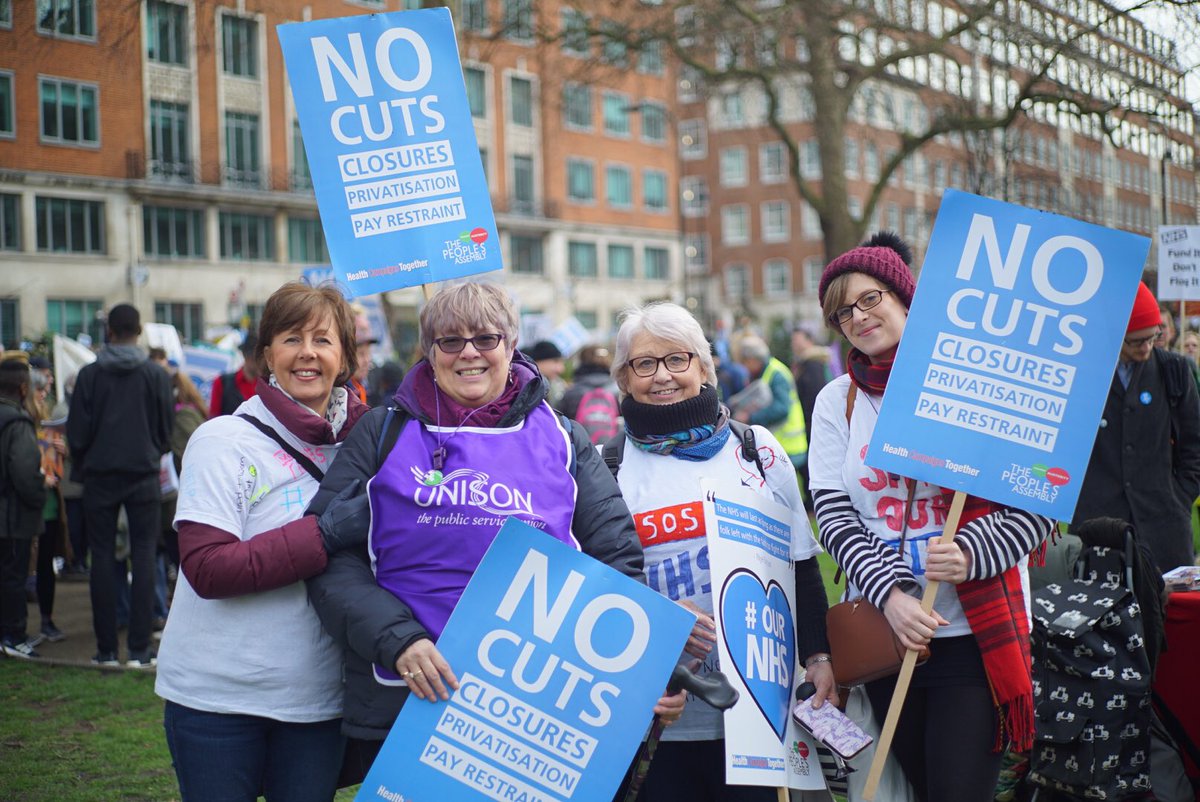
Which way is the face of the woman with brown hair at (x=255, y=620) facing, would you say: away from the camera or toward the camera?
toward the camera

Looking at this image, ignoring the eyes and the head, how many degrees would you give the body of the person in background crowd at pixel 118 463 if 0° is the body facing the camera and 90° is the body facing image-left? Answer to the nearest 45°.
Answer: approximately 180°

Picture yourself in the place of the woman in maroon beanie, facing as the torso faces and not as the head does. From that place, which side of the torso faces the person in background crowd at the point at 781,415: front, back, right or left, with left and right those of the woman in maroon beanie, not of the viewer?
back

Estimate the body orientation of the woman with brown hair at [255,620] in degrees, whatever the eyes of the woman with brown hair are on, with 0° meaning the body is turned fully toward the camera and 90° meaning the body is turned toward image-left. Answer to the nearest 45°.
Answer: approximately 315°

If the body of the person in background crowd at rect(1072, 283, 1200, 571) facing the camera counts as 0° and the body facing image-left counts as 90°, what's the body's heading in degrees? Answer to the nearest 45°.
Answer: approximately 45°

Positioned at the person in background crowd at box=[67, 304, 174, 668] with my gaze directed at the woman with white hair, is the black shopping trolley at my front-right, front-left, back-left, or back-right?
front-left

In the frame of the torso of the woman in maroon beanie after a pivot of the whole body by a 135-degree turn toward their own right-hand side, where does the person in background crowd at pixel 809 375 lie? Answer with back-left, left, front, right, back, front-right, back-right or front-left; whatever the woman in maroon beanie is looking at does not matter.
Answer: front-right

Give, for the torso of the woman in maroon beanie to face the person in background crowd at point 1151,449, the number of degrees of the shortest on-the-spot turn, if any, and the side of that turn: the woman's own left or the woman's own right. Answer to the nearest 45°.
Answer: approximately 180°

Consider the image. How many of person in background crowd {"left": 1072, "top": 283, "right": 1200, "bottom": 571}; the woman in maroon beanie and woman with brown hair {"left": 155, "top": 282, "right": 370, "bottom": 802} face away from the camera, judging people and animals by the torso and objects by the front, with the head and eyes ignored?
0

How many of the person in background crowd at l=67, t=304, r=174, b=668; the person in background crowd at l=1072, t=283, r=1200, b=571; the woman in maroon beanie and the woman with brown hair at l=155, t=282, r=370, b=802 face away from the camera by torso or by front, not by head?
1

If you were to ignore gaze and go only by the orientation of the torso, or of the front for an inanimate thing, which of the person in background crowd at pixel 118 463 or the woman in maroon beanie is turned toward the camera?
the woman in maroon beanie

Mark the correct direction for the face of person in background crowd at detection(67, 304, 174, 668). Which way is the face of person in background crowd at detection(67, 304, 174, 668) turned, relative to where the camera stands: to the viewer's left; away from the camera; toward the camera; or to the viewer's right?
away from the camera

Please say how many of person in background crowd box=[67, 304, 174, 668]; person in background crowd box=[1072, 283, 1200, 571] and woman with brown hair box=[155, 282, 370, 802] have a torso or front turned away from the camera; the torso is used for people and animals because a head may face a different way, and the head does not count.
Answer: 1

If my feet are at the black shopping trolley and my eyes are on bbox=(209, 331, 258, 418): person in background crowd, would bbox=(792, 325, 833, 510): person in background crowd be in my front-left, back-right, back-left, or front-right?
front-right

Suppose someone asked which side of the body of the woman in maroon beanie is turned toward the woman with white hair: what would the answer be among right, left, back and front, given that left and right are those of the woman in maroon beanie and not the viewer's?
right

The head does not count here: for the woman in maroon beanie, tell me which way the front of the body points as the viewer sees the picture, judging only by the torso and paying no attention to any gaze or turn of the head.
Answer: toward the camera

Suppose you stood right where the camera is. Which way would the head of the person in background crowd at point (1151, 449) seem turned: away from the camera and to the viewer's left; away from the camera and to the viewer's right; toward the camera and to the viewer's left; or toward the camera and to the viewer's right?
toward the camera and to the viewer's left
